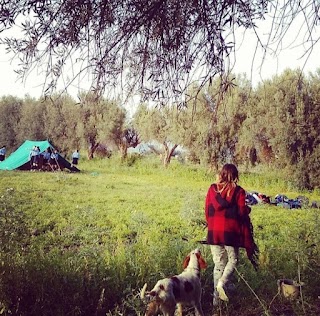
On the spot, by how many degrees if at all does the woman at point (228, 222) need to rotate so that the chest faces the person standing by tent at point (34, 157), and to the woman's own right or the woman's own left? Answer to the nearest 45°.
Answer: approximately 45° to the woman's own left

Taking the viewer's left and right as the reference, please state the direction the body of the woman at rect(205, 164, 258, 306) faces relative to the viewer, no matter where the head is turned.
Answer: facing away from the viewer

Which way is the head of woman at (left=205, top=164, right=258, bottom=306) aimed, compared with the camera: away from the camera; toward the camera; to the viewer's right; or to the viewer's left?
away from the camera

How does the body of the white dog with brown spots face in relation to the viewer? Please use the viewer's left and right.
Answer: facing away from the viewer and to the right of the viewer

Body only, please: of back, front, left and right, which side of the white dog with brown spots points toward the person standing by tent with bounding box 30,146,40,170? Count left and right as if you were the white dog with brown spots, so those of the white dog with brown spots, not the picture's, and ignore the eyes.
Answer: left
